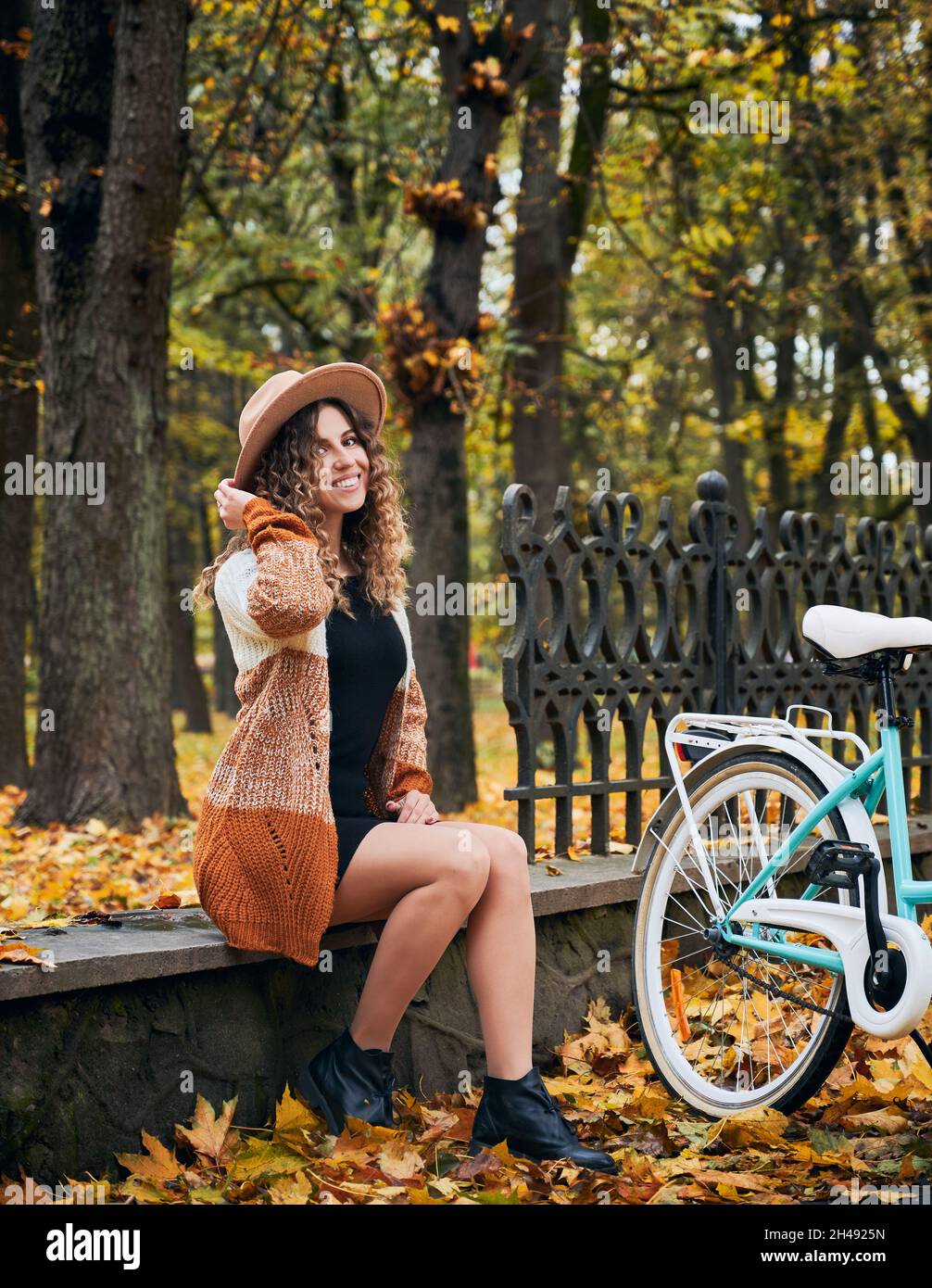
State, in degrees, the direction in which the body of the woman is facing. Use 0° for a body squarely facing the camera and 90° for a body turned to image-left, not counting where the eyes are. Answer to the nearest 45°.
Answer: approximately 315°

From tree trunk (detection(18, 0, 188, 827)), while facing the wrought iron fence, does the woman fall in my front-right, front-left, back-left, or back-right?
front-right

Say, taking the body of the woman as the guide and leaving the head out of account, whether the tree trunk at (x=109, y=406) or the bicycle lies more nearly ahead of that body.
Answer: the bicycle

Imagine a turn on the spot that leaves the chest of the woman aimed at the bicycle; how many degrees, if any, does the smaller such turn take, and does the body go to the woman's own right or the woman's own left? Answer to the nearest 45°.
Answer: approximately 45° to the woman's own left

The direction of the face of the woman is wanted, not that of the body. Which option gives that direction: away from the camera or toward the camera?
toward the camera

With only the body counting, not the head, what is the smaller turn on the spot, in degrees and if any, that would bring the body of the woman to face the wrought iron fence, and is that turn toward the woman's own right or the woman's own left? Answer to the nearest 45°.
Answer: approximately 90° to the woman's own left

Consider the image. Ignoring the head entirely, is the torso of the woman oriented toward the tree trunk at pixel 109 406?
no
